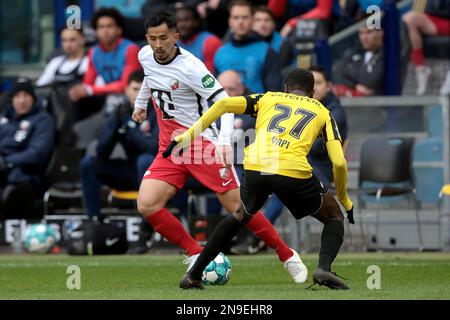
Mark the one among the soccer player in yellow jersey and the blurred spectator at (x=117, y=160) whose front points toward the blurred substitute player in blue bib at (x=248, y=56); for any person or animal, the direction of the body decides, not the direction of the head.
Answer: the soccer player in yellow jersey

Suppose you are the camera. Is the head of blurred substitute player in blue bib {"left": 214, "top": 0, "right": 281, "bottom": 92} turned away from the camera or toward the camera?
toward the camera

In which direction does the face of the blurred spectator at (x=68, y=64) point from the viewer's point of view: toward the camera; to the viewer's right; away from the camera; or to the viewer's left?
toward the camera

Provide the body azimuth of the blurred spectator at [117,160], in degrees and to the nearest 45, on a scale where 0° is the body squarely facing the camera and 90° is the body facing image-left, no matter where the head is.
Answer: approximately 45°

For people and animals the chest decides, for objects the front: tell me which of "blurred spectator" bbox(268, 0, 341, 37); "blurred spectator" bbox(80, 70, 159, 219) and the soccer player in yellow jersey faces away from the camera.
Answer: the soccer player in yellow jersey

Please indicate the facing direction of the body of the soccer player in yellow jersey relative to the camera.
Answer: away from the camera

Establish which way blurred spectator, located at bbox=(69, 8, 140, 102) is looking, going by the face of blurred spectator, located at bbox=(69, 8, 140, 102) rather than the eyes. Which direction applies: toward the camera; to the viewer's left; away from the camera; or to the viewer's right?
toward the camera

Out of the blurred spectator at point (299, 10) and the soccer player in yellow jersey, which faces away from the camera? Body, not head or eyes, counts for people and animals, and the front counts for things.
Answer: the soccer player in yellow jersey

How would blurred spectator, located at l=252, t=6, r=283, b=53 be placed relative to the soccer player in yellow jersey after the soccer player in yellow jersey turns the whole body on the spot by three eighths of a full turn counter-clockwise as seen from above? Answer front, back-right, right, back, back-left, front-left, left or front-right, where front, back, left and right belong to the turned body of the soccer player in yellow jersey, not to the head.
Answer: back-right

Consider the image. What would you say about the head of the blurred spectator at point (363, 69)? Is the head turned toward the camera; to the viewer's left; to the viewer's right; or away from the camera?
toward the camera

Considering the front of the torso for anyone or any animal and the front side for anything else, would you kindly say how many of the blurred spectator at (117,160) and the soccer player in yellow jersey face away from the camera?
1

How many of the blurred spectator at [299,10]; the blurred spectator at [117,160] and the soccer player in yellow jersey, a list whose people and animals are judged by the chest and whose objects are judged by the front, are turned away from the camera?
1

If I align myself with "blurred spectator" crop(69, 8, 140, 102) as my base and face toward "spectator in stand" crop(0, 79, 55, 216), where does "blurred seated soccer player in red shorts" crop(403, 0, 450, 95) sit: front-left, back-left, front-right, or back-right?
back-left

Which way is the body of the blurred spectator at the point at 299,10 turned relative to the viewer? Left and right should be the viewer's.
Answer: facing the viewer and to the left of the viewer

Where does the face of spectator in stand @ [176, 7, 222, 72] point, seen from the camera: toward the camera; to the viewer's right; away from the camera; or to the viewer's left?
toward the camera
